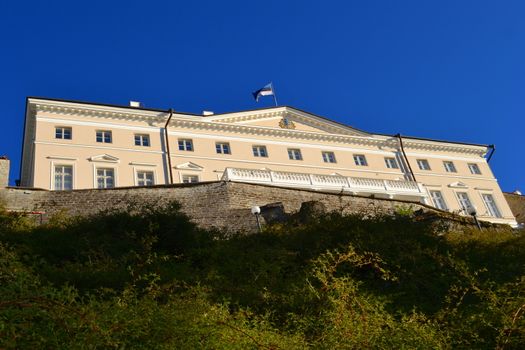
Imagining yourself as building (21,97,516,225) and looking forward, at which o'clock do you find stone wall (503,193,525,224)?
The stone wall is roughly at 8 o'clock from the building.

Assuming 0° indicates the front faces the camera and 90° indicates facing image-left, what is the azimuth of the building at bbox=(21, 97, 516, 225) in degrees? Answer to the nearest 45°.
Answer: approximately 0°

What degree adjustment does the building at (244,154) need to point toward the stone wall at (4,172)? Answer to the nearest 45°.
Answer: approximately 45° to its right

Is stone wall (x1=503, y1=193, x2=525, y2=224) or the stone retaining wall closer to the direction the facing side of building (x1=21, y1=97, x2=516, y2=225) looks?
the stone retaining wall

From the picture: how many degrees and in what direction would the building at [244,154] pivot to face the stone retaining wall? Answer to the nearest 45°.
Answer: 0° — it already faces it
